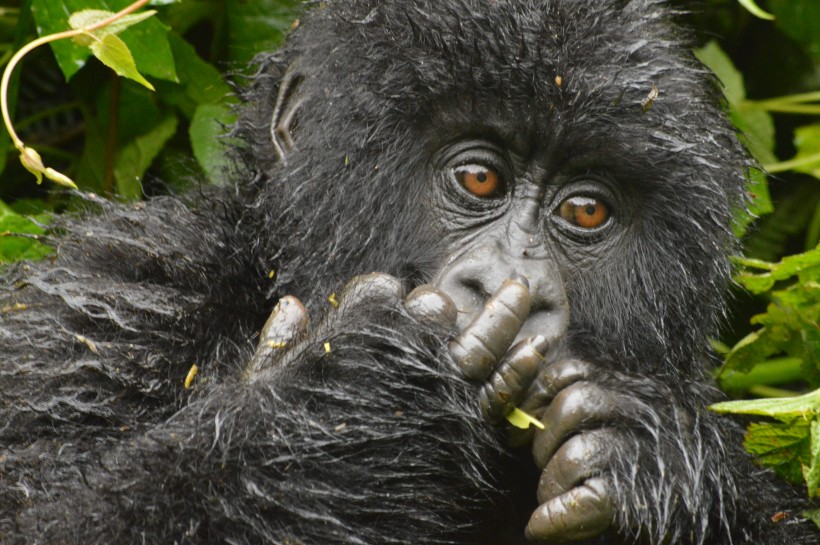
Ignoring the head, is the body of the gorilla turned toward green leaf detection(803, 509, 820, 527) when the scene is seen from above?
no

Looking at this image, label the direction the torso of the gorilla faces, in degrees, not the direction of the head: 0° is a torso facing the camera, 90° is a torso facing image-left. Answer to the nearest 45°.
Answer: approximately 315°
